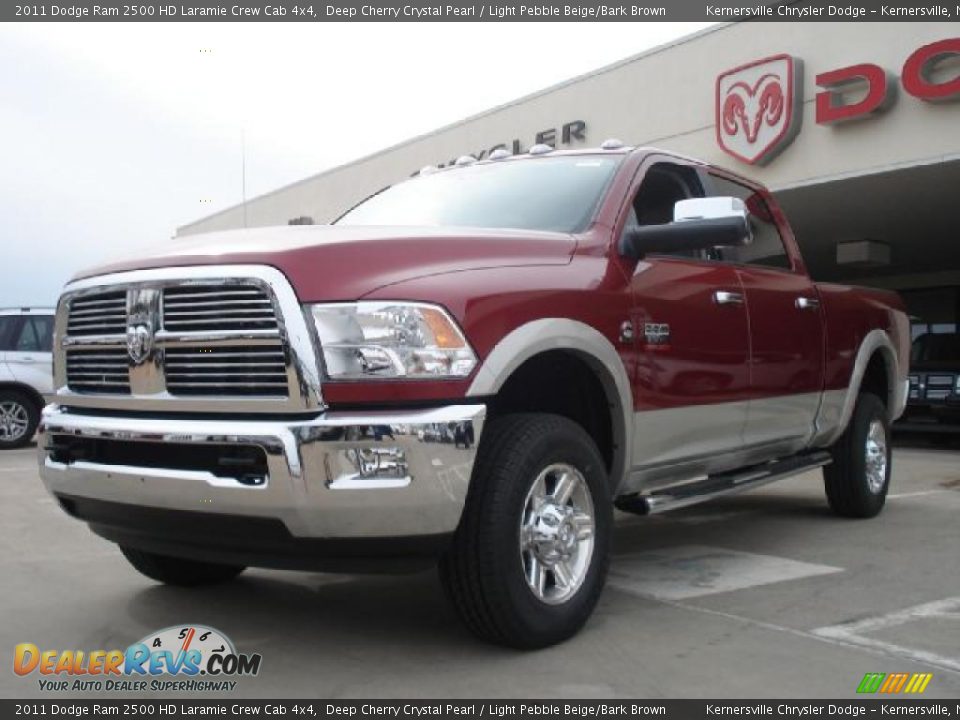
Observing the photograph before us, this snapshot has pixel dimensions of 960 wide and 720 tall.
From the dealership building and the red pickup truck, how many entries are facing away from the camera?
0

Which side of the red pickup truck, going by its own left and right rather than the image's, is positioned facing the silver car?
right

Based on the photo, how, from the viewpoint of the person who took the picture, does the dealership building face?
facing the viewer and to the left of the viewer

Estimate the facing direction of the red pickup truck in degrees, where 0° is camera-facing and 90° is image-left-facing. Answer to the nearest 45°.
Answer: approximately 45°

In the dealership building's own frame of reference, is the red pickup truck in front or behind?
in front

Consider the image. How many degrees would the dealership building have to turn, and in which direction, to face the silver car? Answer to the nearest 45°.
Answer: approximately 45° to its right

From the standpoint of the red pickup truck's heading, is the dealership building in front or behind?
behind

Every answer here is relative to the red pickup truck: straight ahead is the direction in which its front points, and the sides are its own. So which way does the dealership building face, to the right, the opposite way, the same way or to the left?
the same way

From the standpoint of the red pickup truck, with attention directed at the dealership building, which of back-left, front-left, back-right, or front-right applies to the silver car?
front-left
